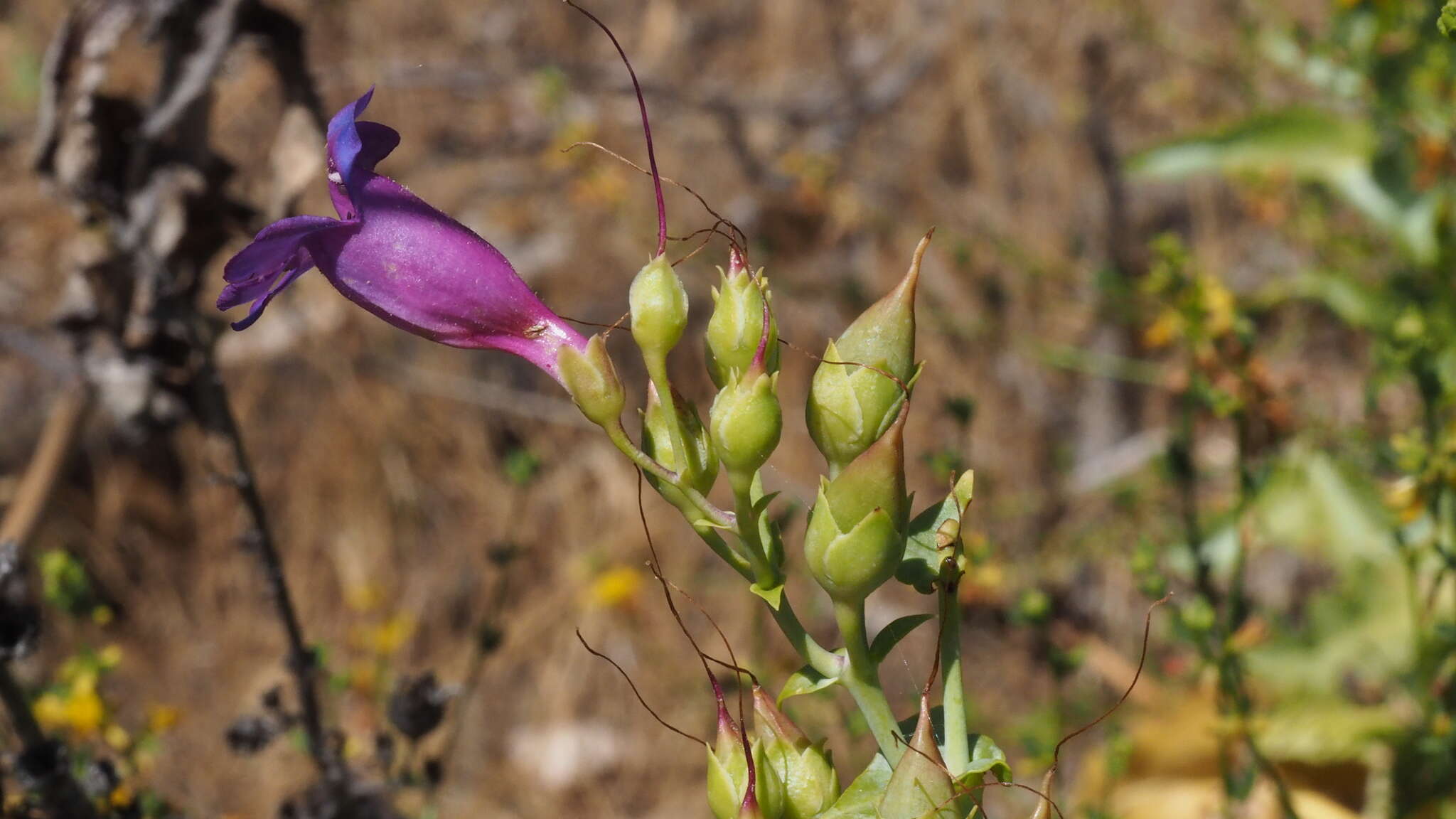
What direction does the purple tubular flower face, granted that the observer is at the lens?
facing to the left of the viewer

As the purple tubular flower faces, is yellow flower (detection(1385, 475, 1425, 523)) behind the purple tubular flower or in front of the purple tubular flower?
behind

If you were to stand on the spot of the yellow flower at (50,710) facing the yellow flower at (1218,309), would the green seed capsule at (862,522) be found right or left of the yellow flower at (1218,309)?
right

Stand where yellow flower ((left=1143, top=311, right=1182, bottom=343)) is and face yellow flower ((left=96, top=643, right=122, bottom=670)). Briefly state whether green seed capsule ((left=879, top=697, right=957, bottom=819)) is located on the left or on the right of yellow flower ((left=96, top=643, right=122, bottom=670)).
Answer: left
